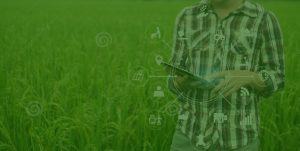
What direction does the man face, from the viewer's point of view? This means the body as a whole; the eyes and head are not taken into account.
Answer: toward the camera
